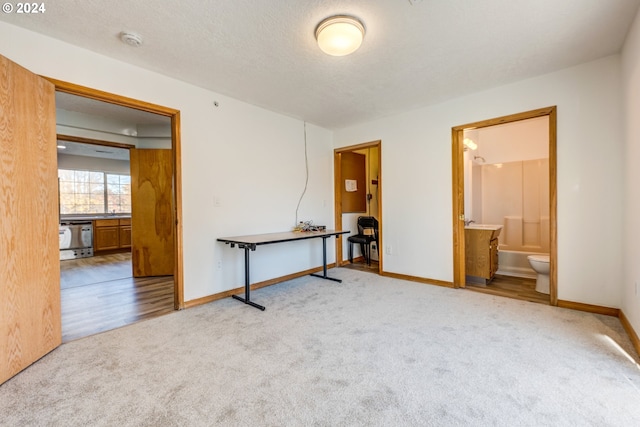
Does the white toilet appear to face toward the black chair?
yes

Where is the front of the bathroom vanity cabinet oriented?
to the viewer's right

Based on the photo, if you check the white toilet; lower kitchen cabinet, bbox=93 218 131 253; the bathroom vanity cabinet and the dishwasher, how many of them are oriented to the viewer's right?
1

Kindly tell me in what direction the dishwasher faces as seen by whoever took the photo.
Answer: facing the viewer

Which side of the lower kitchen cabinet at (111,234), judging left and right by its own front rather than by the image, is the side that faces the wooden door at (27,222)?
front

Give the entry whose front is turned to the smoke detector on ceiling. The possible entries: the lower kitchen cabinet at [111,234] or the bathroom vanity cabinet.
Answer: the lower kitchen cabinet

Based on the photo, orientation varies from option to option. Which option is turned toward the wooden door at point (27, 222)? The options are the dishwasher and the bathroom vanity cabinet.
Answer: the dishwasher

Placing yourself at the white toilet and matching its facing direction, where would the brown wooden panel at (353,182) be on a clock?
The brown wooden panel is roughly at 12 o'clock from the white toilet.

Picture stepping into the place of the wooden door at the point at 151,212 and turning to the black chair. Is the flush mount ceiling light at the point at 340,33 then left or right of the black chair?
right

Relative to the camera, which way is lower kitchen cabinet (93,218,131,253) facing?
toward the camera

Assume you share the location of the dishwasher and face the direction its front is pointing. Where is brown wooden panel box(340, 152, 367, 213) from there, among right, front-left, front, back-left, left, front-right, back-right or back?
front-left

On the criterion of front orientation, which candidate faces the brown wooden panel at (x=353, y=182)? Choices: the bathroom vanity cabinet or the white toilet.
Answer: the white toilet

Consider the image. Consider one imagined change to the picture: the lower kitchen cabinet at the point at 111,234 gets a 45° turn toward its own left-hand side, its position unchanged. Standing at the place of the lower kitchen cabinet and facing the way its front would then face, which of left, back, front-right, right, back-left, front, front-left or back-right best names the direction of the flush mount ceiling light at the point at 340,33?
front-right

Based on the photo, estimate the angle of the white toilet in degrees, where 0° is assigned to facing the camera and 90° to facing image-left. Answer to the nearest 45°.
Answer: approximately 90°
